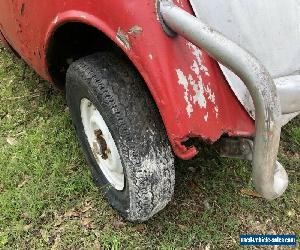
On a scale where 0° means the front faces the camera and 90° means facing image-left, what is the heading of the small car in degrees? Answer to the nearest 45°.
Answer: approximately 315°
